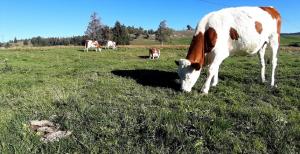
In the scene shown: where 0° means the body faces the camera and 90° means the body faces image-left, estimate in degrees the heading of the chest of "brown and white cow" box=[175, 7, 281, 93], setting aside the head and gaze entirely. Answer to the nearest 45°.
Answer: approximately 45°
